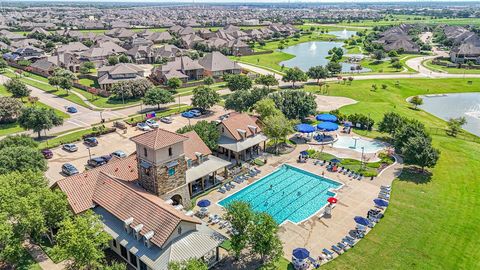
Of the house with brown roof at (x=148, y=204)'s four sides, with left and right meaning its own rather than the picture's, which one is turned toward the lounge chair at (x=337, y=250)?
front

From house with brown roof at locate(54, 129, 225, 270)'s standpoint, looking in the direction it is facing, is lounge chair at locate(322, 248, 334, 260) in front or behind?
in front

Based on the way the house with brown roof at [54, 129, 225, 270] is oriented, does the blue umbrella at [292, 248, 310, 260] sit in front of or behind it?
in front

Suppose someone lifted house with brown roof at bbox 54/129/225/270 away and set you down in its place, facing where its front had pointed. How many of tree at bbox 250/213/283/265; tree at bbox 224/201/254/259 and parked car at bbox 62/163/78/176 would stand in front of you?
2

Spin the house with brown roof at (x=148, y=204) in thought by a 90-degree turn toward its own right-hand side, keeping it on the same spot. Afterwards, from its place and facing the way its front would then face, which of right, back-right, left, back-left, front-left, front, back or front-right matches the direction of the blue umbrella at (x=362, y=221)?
back-left

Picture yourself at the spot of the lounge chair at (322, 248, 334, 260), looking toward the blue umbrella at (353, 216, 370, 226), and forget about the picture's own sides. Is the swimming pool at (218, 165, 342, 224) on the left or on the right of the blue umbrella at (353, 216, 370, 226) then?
left
